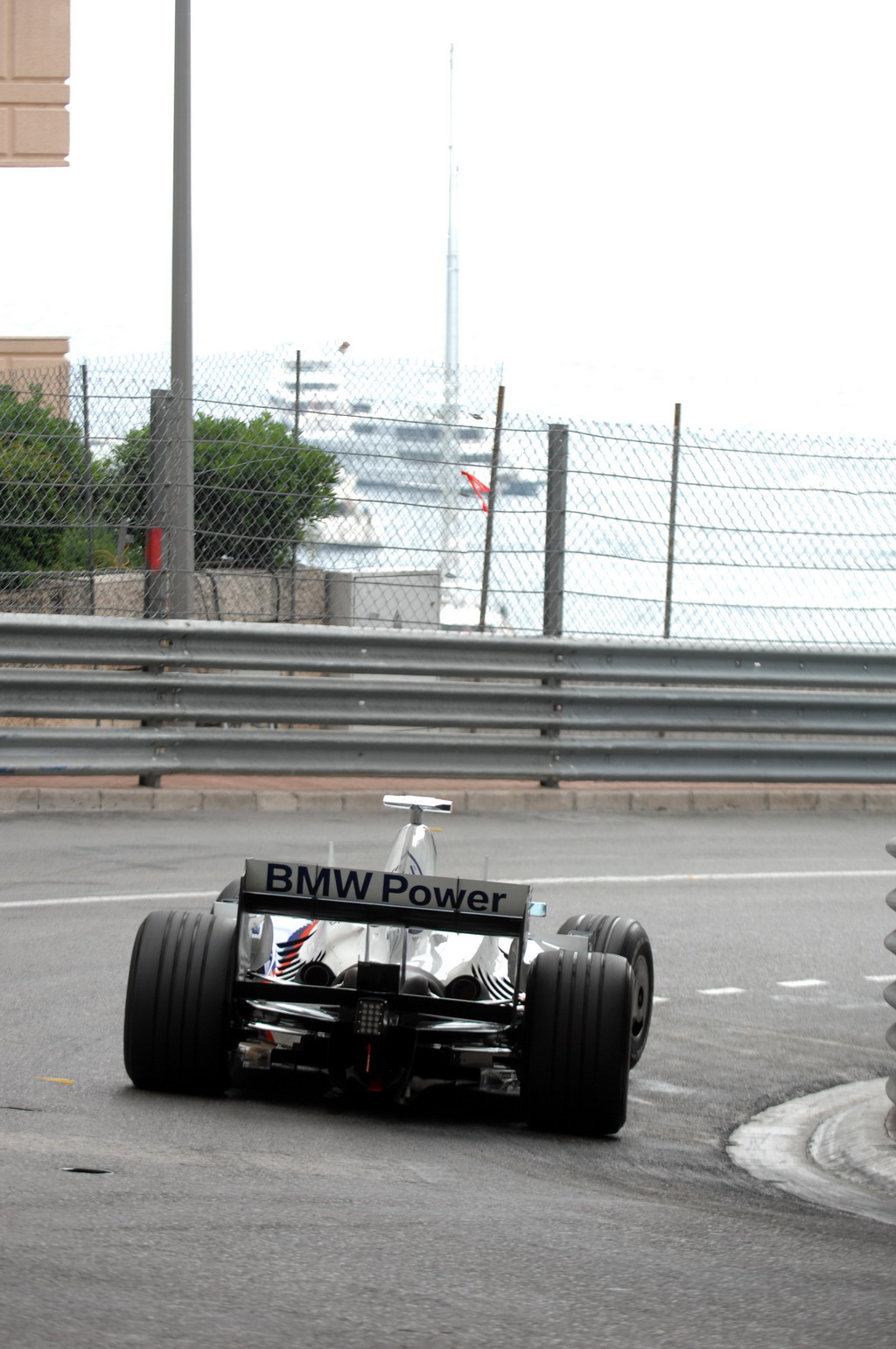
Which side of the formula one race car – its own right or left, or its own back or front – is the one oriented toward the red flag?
front

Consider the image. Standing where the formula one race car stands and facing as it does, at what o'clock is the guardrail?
The guardrail is roughly at 12 o'clock from the formula one race car.

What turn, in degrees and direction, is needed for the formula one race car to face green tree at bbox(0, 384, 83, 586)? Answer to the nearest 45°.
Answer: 0° — it already faces it

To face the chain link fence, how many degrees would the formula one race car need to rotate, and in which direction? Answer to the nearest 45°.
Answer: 0° — it already faces it

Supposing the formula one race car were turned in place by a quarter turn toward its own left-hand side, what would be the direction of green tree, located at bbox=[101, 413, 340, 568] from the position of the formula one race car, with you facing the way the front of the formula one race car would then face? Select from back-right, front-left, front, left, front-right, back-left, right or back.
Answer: right

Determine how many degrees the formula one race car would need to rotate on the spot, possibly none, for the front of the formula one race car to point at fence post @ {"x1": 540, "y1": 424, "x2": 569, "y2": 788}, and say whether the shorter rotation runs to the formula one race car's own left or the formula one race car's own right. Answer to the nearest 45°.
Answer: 0° — it already faces it

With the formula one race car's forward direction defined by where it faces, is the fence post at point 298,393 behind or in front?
in front

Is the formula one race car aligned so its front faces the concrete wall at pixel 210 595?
yes

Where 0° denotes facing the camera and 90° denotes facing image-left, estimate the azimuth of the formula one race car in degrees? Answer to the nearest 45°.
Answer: approximately 180°

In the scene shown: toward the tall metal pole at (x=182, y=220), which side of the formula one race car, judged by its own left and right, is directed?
front
